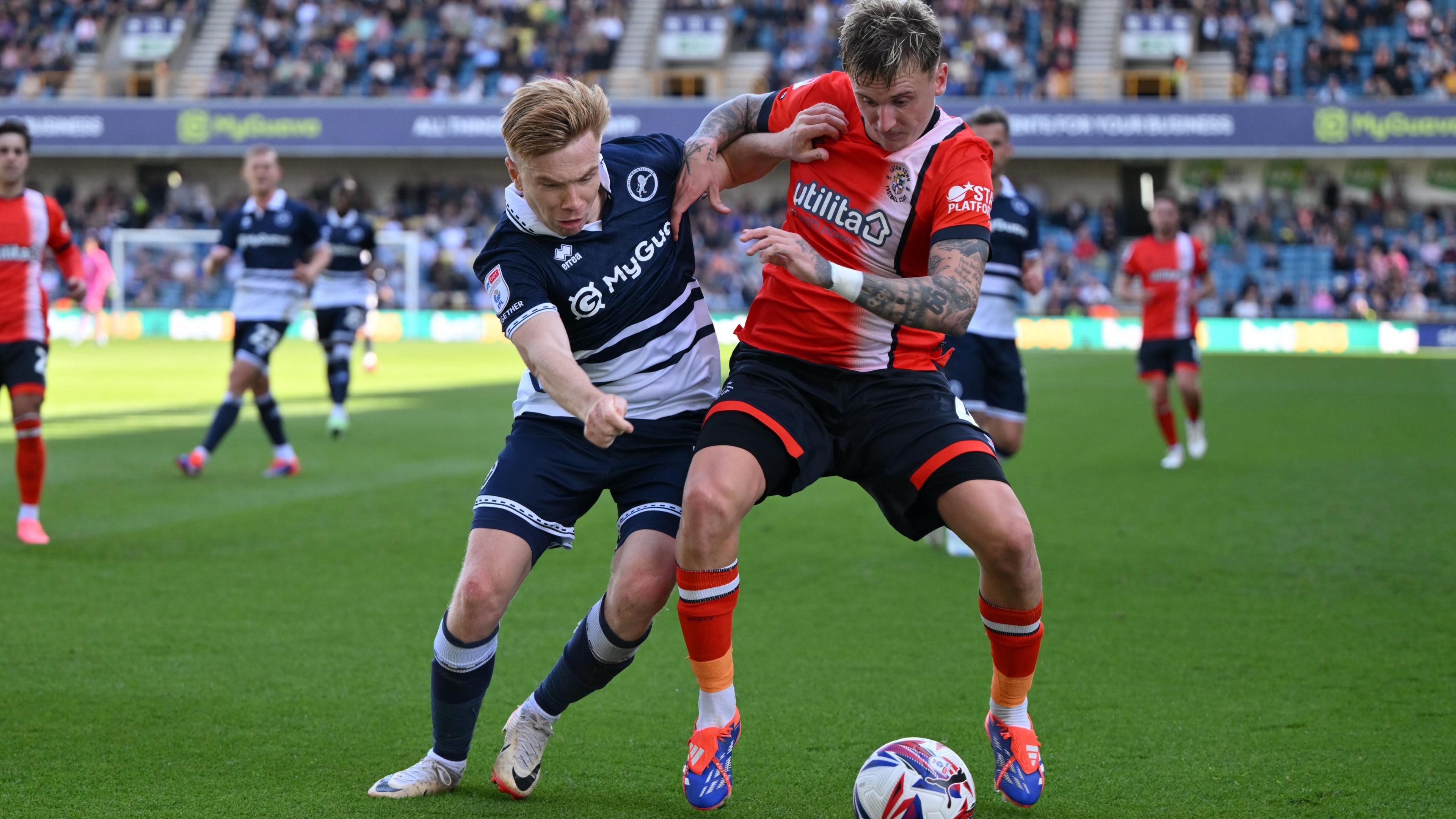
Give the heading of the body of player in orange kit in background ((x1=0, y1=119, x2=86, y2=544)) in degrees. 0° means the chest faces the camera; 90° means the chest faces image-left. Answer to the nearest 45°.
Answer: approximately 0°

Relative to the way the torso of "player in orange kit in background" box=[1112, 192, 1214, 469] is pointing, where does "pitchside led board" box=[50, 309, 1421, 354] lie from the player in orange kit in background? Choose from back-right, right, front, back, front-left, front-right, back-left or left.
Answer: back

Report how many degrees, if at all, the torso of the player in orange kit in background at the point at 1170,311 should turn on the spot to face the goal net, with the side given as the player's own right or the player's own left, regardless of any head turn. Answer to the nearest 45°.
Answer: approximately 135° to the player's own right

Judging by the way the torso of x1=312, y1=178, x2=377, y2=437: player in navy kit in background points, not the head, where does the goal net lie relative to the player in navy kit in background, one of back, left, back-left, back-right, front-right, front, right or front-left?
back
